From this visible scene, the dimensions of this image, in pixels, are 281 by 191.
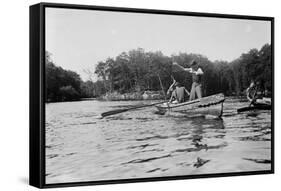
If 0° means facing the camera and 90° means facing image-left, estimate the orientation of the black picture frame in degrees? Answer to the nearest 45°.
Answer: approximately 315°
